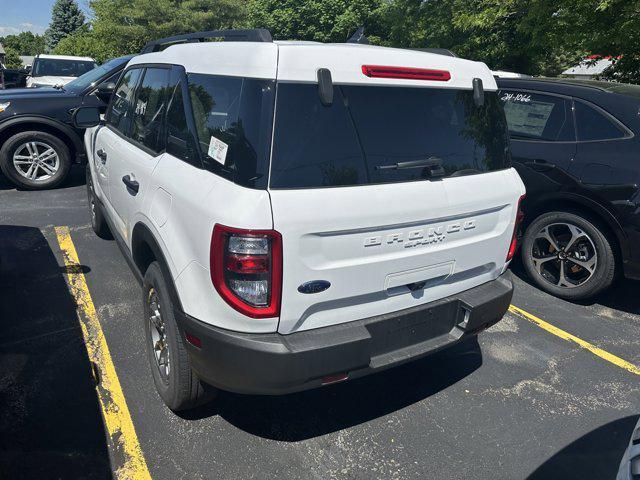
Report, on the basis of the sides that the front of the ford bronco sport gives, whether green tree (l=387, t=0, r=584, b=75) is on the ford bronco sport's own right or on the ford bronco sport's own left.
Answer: on the ford bronco sport's own right

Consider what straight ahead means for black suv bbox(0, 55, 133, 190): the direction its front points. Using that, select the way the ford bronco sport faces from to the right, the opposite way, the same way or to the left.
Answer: to the right

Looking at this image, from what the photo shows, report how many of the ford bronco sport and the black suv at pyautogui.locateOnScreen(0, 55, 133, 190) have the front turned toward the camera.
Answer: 0

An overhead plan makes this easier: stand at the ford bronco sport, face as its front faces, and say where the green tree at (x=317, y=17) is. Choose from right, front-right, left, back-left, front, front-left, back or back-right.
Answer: front-right

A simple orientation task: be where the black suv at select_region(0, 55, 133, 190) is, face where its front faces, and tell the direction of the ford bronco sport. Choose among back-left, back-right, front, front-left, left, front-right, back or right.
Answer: left

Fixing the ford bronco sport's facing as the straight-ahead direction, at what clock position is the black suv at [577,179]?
The black suv is roughly at 3 o'clock from the ford bronco sport.

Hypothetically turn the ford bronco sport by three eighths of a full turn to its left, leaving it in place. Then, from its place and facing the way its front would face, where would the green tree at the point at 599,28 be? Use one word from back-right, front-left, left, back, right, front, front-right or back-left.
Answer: back-left

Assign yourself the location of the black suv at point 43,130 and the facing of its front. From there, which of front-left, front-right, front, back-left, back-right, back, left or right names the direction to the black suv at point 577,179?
back-left

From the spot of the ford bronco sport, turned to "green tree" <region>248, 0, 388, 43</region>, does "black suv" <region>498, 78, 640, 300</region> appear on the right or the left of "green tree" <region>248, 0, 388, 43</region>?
right

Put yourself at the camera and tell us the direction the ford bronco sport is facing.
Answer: facing away from the viewer and to the left of the viewer

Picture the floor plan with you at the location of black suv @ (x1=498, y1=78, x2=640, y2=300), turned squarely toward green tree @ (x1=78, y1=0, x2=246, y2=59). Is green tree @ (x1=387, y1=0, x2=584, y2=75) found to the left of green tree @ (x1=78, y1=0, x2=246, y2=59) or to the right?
right

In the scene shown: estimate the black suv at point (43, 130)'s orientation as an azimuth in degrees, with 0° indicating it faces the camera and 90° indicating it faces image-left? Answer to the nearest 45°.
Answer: approximately 90°
